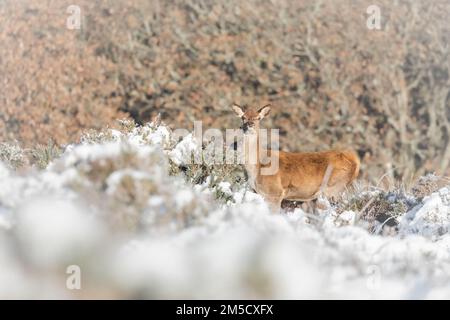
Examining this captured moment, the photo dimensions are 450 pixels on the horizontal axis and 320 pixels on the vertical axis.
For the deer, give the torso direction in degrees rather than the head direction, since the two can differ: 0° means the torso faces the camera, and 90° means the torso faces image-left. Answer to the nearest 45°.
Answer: approximately 90°
